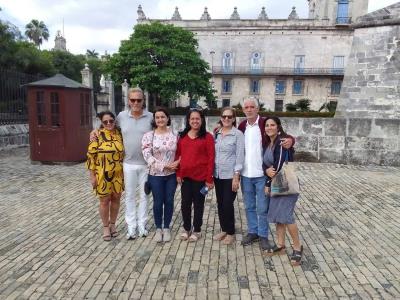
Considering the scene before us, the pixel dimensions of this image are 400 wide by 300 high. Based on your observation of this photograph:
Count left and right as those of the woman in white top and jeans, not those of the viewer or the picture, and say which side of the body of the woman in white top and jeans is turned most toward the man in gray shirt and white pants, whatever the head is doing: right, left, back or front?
right

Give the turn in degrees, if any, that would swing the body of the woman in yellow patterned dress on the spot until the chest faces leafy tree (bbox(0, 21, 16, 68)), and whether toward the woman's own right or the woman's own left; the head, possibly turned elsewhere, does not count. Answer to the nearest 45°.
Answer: approximately 180°

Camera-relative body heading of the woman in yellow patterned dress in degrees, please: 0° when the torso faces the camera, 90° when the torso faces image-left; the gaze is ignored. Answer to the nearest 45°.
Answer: approximately 0°

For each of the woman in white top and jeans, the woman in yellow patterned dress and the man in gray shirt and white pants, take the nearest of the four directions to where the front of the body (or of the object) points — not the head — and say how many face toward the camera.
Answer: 3

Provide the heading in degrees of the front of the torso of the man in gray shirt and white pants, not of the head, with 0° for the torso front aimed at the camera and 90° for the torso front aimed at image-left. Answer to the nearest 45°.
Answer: approximately 0°

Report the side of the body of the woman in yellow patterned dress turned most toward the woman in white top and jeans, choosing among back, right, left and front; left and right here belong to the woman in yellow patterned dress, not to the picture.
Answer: left

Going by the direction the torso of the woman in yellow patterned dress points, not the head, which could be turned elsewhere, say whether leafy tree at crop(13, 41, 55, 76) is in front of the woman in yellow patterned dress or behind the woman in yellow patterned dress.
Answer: behind
